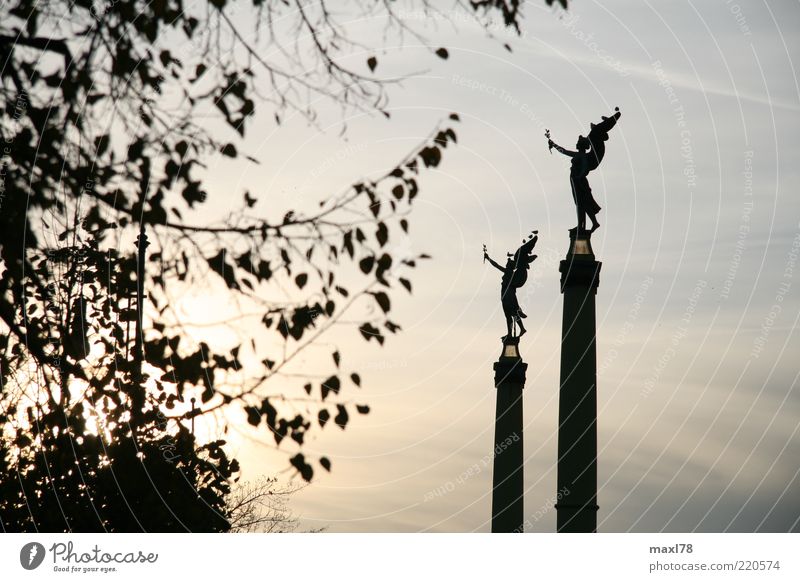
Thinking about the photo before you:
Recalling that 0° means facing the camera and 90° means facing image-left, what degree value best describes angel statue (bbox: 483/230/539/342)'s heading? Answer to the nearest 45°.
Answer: approximately 90°

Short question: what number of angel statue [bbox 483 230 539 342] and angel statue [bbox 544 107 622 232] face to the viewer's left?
2

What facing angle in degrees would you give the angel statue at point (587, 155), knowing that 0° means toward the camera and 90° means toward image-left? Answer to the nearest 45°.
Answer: approximately 90°
